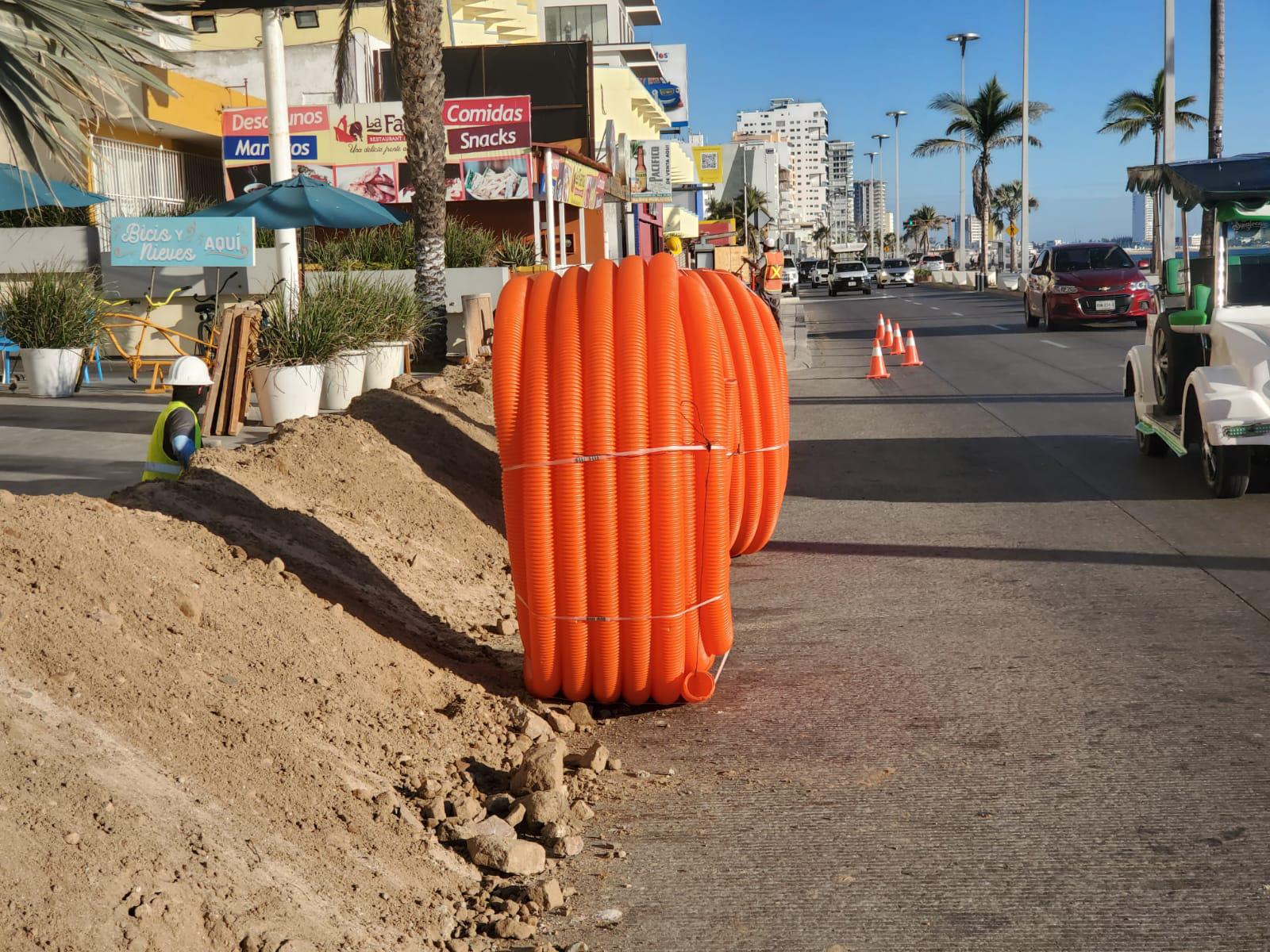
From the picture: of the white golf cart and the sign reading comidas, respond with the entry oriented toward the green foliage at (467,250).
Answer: the sign reading comidas

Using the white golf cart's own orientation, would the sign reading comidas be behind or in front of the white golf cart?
behind

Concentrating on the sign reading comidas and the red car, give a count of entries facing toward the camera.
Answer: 2

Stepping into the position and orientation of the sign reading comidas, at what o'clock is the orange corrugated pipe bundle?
The orange corrugated pipe bundle is roughly at 12 o'clock from the sign reading comidas.

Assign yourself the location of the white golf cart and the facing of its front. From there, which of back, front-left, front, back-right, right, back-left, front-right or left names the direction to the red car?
back-left
